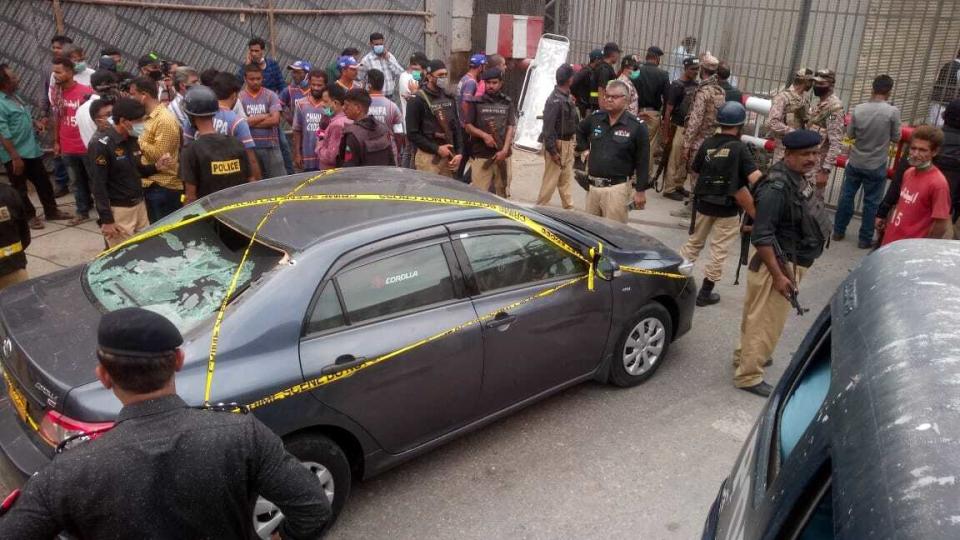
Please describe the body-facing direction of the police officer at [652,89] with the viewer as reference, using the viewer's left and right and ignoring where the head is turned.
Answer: facing away from the viewer

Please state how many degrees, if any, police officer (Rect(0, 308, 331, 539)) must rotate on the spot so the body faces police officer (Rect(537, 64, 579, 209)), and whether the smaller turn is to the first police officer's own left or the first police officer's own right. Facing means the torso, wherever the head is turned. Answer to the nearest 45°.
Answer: approximately 45° to the first police officer's own right

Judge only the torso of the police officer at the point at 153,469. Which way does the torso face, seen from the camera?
away from the camera

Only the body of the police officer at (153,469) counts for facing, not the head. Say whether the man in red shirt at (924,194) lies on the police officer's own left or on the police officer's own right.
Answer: on the police officer's own right

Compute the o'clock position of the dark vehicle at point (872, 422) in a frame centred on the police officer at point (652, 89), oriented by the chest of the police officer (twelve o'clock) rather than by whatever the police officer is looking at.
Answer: The dark vehicle is roughly at 6 o'clock from the police officer.

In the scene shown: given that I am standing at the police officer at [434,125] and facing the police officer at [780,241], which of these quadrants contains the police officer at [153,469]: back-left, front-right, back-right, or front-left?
front-right

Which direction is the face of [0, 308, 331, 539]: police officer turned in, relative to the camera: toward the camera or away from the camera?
away from the camera

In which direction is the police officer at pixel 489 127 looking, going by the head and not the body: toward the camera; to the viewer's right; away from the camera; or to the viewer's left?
toward the camera

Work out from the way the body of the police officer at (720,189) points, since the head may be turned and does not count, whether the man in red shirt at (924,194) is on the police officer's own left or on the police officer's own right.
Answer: on the police officer's own right

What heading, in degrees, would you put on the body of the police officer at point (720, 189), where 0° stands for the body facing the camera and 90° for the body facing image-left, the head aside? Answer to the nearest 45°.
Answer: approximately 225°

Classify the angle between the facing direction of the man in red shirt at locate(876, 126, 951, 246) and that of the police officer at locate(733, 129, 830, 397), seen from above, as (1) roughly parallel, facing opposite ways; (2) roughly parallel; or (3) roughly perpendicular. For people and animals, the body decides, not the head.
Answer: roughly perpendicular

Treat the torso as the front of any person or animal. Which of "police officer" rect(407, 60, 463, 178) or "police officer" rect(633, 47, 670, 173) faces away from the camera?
"police officer" rect(633, 47, 670, 173)

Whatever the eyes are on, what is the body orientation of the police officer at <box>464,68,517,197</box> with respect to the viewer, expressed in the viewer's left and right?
facing the viewer

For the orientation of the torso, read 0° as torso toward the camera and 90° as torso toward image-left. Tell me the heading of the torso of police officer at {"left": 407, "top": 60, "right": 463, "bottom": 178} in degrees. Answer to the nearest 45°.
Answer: approximately 315°

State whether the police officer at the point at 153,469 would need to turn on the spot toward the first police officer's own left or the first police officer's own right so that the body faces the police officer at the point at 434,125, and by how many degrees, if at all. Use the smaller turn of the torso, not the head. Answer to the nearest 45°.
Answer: approximately 45° to the first police officer's own right
